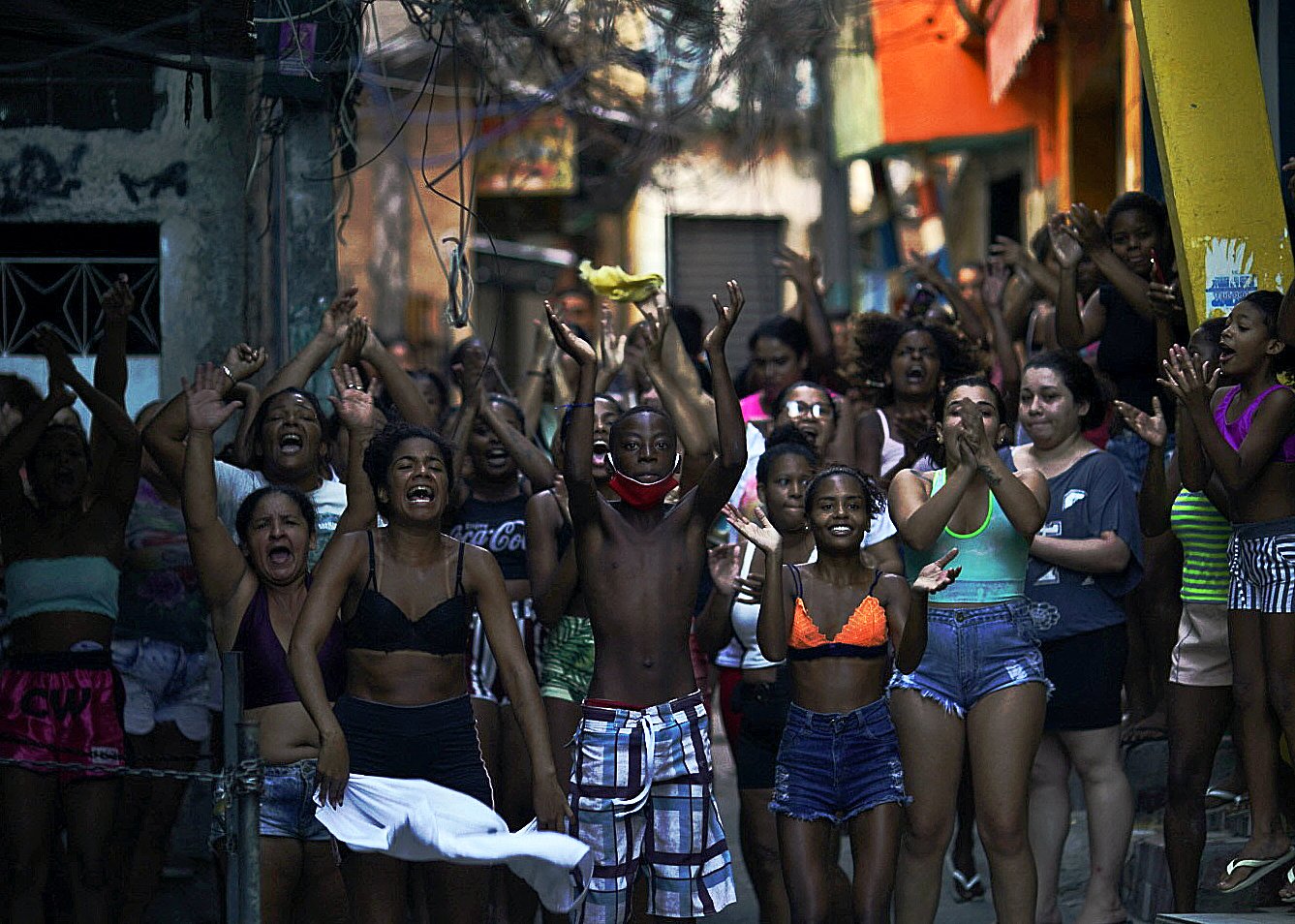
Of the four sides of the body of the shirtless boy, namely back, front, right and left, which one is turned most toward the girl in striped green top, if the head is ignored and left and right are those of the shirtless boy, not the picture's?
left

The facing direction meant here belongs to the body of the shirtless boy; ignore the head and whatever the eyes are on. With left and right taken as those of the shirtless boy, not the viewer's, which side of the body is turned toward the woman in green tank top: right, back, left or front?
left

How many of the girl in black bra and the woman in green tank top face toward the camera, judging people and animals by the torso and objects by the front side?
2

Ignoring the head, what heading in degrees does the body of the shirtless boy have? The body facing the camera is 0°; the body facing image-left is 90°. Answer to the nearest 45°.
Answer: approximately 0°

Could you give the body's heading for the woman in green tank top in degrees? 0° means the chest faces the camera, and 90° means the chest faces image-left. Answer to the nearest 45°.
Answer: approximately 0°

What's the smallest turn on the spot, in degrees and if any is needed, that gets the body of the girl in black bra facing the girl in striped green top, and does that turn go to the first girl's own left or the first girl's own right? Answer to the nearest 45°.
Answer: approximately 90° to the first girl's own left

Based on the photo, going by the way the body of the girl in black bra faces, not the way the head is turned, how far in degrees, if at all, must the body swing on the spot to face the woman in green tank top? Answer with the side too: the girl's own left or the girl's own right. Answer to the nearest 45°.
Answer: approximately 90° to the girl's own left

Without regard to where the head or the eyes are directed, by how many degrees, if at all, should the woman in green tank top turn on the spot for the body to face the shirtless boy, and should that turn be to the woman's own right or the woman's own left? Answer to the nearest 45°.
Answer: approximately 90° to the woman's own right
